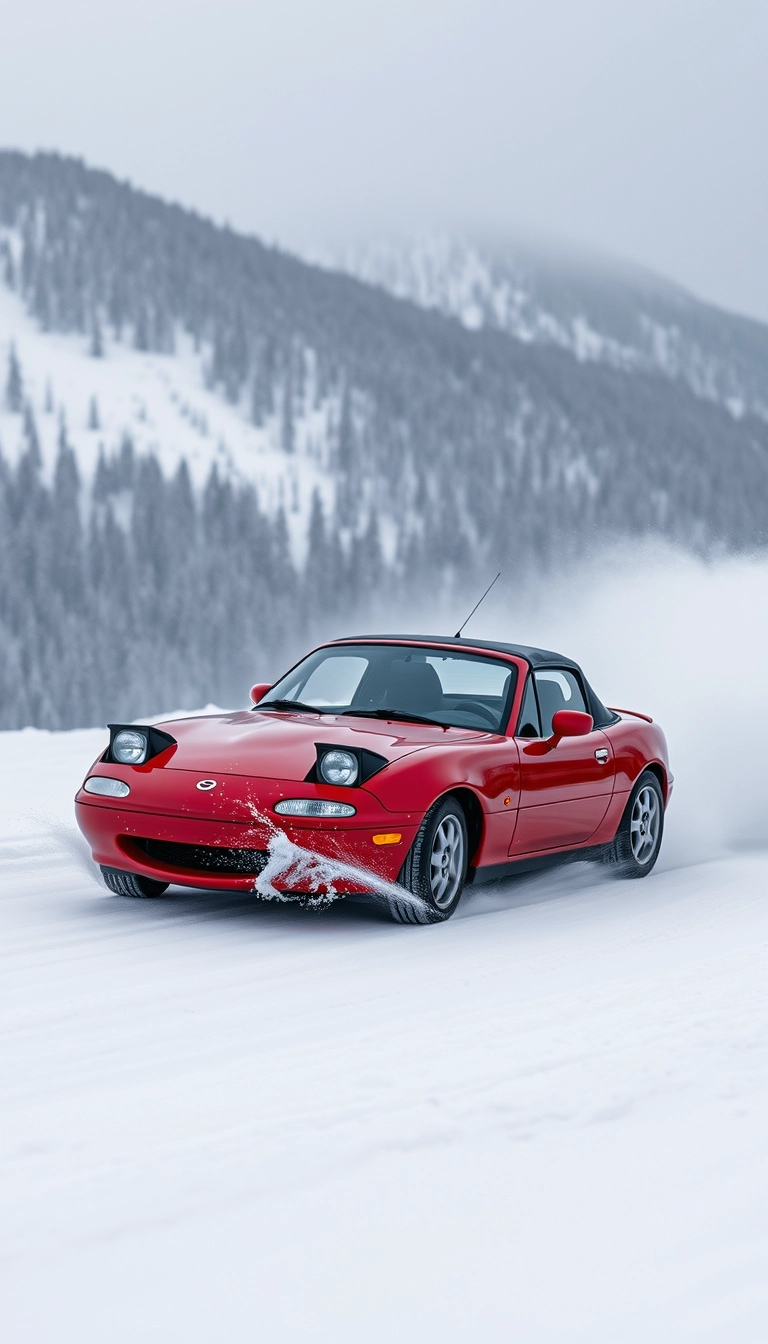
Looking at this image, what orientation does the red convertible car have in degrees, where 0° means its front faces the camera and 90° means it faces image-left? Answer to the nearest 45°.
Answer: approximately 45°
